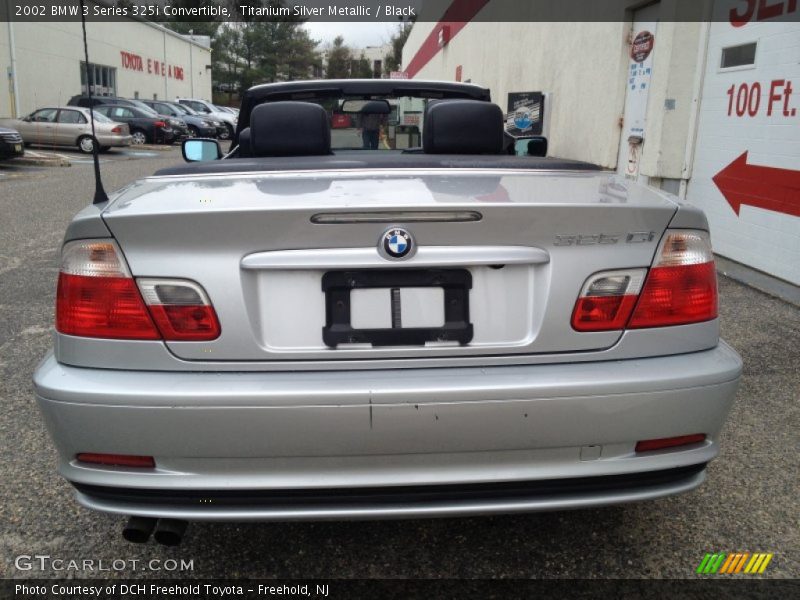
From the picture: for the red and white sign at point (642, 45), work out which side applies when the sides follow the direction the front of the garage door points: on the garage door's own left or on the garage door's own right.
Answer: on the garage door's own right

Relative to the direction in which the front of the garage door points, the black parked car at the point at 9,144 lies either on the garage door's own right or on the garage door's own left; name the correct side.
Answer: on the garage door's own right

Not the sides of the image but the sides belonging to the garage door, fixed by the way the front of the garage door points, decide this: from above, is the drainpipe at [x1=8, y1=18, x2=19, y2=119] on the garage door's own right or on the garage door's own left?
on the garage door's own right

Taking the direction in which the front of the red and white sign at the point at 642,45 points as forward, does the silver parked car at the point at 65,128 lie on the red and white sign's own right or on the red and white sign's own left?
on the red and white sign's own right

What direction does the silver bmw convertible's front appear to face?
away from the camera

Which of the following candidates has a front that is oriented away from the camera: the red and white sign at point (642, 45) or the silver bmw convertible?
the silver bmw convertible

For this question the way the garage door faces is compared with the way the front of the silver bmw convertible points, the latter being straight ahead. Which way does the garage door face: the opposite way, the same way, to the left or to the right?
to the left

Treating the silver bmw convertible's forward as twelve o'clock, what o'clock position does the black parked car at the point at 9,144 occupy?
The black parked car is roughly at 11 o'clock from the silver bmw convertible.

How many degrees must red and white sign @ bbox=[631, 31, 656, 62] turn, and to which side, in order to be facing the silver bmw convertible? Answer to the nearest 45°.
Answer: approximately 45° to its left

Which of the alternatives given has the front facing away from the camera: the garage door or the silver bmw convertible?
the silver bmw convertible

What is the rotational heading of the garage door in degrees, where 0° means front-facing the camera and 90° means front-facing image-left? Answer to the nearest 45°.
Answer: approximately 45°

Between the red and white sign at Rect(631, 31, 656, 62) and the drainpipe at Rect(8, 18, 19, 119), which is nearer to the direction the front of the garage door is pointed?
the drainpipe

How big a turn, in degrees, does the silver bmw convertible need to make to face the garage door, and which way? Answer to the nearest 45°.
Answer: approximately 45° to its right
